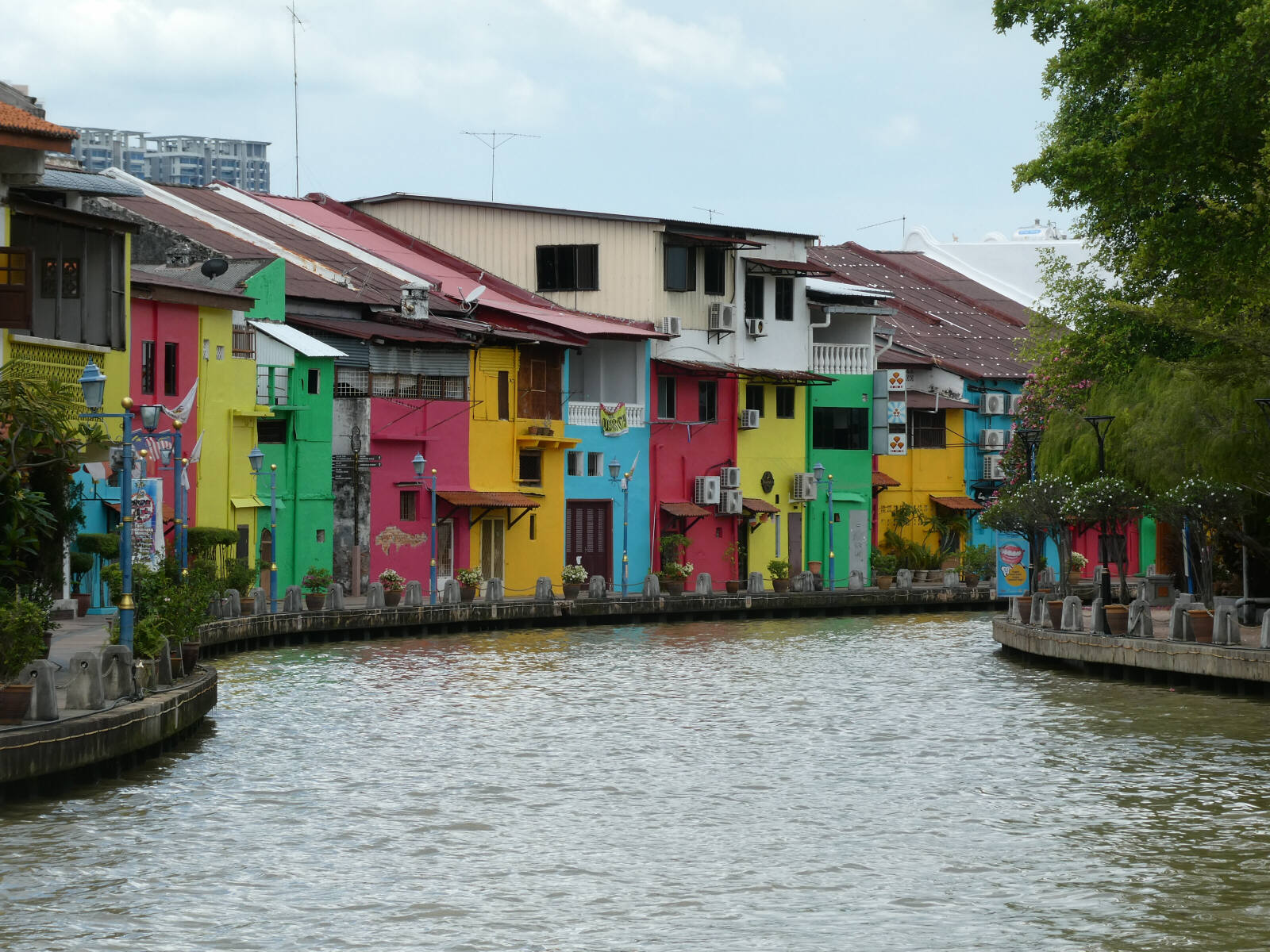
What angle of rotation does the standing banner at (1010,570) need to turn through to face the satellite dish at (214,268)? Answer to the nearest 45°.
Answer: approximately 90° to its right

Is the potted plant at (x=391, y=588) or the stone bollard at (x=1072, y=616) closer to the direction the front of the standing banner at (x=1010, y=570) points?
the stone bollard

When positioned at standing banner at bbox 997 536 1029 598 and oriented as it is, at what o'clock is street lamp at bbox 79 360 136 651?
The street lamp is roughly at 1 o'clock from the standing banner.

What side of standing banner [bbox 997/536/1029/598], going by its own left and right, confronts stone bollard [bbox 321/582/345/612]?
right

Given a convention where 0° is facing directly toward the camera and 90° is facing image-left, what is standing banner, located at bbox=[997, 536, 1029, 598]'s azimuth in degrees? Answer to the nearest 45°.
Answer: approximately 0°

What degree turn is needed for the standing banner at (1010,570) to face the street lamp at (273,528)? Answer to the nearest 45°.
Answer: approximately 90° to its right

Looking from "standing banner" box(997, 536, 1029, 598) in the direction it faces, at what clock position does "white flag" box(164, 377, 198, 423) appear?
The white flag is roughly at 2 o'clock from the standing banner.

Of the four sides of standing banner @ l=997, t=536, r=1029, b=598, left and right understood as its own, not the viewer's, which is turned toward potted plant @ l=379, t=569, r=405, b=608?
right
